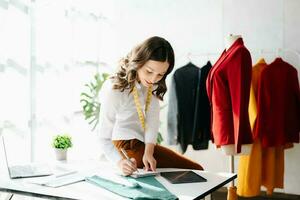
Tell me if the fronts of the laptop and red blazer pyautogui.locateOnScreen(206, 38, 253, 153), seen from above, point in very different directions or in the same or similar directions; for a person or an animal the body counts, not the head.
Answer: very different directions

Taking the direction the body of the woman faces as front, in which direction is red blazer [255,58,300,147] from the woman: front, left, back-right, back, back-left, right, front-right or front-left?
left

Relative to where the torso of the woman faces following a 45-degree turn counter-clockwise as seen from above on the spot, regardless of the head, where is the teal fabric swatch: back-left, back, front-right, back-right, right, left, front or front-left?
right

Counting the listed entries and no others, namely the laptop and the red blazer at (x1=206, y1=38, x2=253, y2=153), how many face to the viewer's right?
1

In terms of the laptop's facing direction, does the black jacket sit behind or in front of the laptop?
in front

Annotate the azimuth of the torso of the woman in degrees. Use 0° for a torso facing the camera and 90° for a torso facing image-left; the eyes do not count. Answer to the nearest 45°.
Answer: approximately 315°

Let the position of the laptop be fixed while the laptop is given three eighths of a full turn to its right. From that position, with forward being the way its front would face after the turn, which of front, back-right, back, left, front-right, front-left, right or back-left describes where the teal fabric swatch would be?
left

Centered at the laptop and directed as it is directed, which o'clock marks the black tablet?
The black tablet is roughly at 1 o'clock from the laptop.

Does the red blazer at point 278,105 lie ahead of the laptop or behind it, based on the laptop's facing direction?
ahead

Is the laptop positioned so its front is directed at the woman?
yes

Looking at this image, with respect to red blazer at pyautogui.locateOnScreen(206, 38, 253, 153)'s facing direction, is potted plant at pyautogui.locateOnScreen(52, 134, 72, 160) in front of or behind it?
in front

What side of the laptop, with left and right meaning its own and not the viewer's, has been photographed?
right
